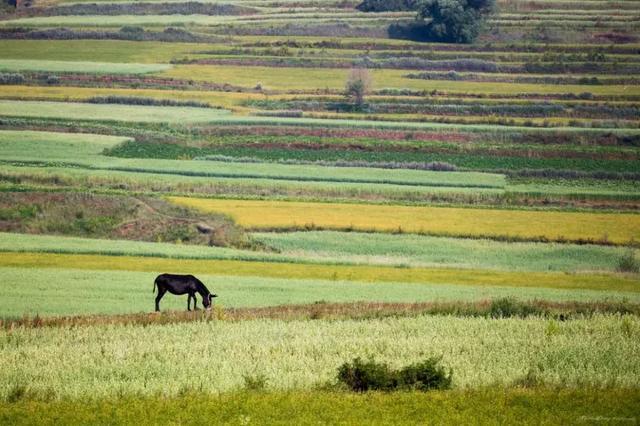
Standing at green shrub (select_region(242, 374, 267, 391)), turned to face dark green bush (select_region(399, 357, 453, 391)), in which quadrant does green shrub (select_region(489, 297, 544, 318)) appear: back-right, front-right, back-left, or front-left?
front-left

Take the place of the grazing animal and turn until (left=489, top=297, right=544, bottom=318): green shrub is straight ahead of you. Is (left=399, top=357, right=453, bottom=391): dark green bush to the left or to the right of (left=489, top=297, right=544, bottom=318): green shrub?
right

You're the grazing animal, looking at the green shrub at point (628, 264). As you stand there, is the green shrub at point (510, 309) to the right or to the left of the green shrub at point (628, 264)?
right

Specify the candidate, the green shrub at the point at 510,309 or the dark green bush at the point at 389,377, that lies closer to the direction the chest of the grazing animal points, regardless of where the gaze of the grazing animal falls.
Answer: the green shrub

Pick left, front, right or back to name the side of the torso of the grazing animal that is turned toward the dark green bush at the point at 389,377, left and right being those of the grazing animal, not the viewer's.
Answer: right

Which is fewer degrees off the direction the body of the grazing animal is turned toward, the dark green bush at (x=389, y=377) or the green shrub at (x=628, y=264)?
the green shrub

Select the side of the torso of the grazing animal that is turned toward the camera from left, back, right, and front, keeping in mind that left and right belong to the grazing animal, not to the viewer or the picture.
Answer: right

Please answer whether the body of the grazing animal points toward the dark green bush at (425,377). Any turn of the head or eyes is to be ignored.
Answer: no

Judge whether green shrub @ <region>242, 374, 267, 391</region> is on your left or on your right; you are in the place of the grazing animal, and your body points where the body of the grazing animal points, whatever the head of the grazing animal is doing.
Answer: on your right

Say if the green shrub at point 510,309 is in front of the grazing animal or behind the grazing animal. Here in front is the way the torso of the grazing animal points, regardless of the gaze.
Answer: in front

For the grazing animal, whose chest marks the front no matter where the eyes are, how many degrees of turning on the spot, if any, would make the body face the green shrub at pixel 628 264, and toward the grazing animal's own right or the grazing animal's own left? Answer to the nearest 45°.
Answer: approximately 45° to the grazing animal's own left
